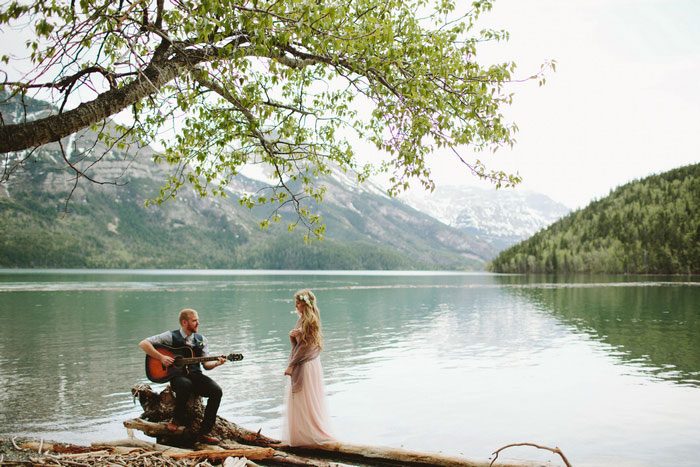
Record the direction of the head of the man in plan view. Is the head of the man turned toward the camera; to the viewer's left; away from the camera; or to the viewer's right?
to the viewer's right

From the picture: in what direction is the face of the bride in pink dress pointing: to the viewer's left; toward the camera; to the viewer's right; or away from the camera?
to the viewer's left

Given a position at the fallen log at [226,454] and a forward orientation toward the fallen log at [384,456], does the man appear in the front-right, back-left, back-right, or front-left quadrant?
back-left

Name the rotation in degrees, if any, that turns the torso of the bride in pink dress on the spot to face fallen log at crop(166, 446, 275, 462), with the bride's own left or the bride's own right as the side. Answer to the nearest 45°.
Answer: approximately 45° to the bride's own left

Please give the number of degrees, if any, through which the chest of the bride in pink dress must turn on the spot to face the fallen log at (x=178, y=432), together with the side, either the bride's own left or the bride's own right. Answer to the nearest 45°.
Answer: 0° — they already face it

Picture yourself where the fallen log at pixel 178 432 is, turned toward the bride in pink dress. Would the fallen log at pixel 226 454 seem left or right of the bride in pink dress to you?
right

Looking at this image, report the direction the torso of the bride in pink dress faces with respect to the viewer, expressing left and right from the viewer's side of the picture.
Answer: facing to the left of the viewer
